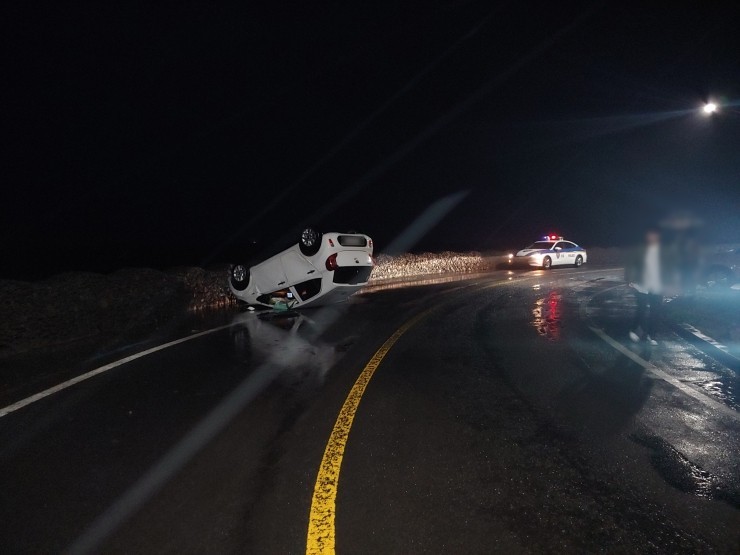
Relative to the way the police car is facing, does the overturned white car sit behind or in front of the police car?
in front

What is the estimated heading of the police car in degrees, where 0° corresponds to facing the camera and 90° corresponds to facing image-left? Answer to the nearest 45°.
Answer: approximately 45°
